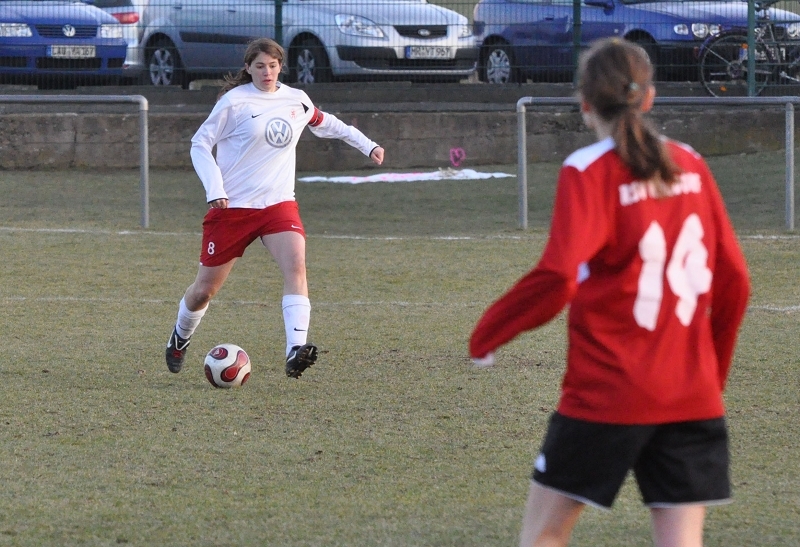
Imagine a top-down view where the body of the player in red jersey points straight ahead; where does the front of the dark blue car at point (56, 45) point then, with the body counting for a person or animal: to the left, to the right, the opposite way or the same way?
the opposite way

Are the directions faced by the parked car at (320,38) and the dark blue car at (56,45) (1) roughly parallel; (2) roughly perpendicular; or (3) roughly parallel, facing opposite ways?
roughly parallel

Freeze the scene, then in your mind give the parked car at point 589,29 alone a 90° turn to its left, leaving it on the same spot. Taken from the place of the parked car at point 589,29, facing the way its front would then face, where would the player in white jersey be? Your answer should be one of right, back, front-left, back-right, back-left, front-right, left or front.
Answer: back-right

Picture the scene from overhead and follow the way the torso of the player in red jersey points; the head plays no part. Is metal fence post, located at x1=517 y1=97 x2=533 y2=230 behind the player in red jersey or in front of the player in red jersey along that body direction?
in front

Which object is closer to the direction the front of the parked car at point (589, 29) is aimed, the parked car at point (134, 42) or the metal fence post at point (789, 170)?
the metal fence post

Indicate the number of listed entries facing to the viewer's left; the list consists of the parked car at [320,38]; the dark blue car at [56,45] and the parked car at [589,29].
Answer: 0

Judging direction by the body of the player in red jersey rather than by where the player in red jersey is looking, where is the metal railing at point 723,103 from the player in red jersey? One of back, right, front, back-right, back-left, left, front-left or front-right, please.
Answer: front-right

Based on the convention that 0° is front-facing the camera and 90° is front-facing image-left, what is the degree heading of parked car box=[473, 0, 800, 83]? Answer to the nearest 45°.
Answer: approximately 315°

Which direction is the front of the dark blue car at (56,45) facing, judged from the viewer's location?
facing the viewer and to the right of the viewer

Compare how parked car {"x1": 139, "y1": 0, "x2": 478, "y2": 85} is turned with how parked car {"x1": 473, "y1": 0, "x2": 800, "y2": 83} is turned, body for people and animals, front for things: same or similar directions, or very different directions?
same or similar directions

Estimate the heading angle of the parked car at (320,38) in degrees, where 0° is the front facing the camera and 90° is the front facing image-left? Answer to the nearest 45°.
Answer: approximately 315°

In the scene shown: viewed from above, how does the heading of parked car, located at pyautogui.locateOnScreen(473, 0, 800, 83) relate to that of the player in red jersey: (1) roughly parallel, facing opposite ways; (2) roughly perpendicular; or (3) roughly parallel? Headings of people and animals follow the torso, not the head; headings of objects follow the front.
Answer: roughly parallel, facing opposite ways

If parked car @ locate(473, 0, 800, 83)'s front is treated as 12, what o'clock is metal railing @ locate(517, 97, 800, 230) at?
The metal railing is roughly at 1 o'clock from the parked car.

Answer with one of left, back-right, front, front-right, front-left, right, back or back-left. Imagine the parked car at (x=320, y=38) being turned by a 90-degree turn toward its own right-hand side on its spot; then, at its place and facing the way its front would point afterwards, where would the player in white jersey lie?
front-left

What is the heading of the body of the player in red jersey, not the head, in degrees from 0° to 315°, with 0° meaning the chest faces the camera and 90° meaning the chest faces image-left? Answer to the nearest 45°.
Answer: approximately 135°

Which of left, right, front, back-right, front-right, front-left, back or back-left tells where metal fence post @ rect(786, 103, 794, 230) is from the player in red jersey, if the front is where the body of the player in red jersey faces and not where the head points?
front-right
